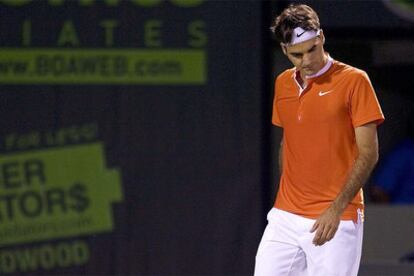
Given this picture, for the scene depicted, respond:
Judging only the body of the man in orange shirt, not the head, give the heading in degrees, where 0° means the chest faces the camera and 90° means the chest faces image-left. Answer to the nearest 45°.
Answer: approximately 45°
